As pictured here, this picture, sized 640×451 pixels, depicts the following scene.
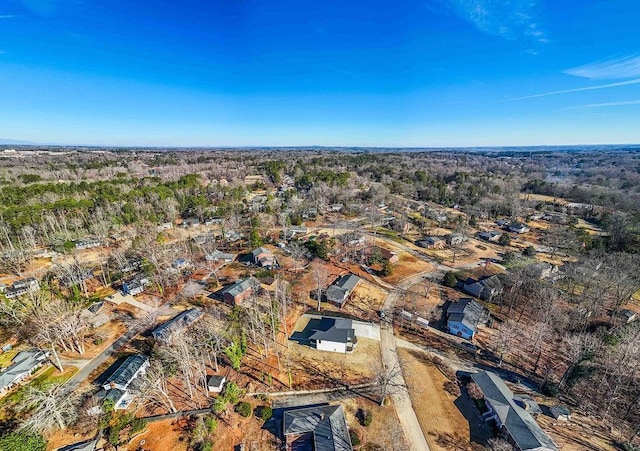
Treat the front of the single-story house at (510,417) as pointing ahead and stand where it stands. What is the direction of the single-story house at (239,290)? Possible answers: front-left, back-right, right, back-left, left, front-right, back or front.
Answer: front-right

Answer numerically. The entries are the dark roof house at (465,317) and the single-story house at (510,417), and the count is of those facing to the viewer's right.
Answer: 0

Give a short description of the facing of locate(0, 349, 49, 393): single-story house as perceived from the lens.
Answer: facing the viewer and to the right of the viewer

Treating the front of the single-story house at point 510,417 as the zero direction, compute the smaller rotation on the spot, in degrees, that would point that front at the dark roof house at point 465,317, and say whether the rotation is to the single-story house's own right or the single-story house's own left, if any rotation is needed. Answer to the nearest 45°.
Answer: approximately 90° to the single-story house's own right

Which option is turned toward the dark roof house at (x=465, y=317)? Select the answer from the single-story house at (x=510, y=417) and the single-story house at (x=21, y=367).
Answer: the single-story house at (x=21, y=367)

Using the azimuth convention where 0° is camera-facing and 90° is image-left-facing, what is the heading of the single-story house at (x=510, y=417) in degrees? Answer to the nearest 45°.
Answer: approximately 45°

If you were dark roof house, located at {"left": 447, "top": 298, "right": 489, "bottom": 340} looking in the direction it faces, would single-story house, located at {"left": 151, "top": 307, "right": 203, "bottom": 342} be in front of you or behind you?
in front

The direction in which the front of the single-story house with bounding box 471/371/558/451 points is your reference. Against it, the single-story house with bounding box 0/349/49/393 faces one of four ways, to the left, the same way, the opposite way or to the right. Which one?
the opposite way

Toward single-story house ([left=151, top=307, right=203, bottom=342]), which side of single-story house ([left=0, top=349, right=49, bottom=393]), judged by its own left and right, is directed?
left

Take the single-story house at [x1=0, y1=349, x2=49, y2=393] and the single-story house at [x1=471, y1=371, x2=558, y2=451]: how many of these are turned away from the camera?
0

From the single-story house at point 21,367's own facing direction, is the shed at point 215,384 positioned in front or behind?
in front

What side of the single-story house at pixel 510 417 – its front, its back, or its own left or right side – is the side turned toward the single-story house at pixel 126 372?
front

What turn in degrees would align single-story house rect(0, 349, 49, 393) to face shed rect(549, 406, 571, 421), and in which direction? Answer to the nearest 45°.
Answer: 0° — it already faces it

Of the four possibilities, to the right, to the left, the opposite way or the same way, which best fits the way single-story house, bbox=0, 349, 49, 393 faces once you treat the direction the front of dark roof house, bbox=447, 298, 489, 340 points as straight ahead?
the opposite way

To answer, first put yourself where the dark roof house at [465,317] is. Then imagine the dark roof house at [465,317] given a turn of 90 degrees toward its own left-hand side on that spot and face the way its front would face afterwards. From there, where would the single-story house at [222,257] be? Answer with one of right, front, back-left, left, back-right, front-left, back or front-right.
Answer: back-right
